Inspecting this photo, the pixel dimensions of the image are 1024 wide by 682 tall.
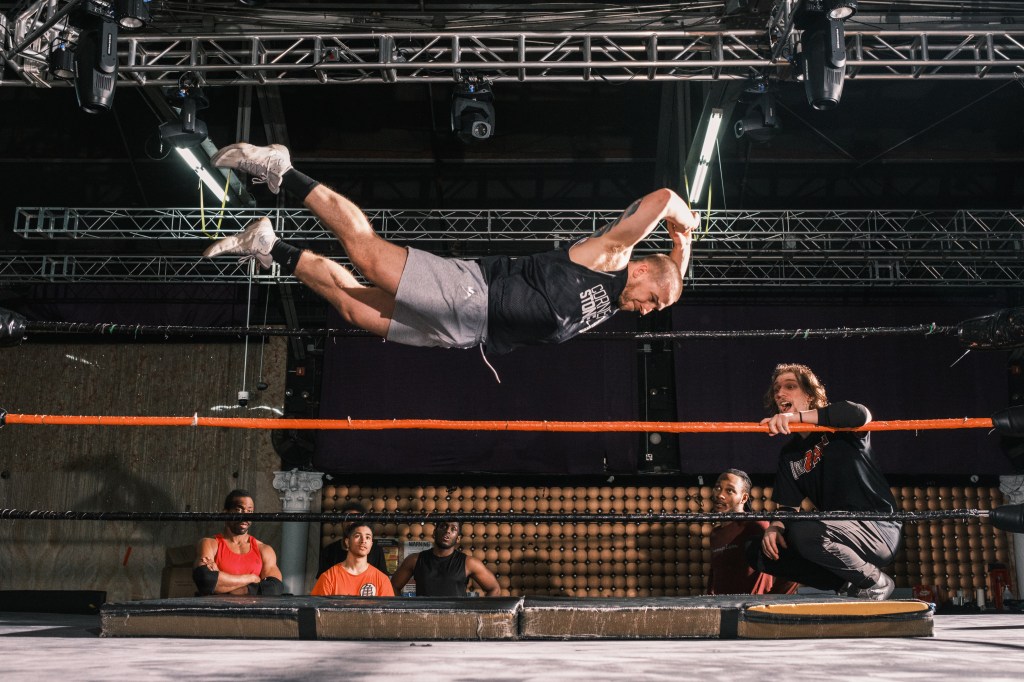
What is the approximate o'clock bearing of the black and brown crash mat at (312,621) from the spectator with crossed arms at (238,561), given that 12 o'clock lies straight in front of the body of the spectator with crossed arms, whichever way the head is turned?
The black and brown crash mat is roughly at 12 o'clock from the spectator with crossed arms.

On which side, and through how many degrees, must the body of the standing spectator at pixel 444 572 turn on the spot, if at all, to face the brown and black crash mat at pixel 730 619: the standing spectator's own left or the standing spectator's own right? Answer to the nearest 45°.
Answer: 0° — they already face it

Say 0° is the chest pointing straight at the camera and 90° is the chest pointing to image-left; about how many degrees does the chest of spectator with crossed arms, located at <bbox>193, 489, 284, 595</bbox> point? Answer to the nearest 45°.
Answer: approximately 0°

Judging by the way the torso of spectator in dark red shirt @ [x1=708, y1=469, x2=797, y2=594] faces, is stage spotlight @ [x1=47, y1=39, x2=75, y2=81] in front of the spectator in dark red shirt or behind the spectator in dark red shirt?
in front

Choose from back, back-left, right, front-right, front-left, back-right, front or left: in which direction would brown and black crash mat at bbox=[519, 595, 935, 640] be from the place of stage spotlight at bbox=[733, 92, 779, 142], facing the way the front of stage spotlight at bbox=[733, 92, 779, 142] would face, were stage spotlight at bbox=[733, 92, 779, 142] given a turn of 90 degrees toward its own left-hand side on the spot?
front-right

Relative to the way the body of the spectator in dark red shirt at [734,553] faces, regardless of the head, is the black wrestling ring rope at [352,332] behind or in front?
in front

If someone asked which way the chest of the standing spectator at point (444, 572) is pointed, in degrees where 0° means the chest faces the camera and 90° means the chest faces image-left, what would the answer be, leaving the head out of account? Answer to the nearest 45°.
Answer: approximately 0°

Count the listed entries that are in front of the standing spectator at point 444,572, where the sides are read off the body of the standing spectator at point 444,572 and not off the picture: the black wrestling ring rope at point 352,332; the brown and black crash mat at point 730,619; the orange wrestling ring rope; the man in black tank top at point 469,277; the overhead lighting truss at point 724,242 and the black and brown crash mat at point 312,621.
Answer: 5

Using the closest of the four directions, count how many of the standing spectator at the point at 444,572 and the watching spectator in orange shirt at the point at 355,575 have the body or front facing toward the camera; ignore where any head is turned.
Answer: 2

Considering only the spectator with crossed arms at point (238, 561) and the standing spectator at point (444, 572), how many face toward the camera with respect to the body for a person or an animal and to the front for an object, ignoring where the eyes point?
2
